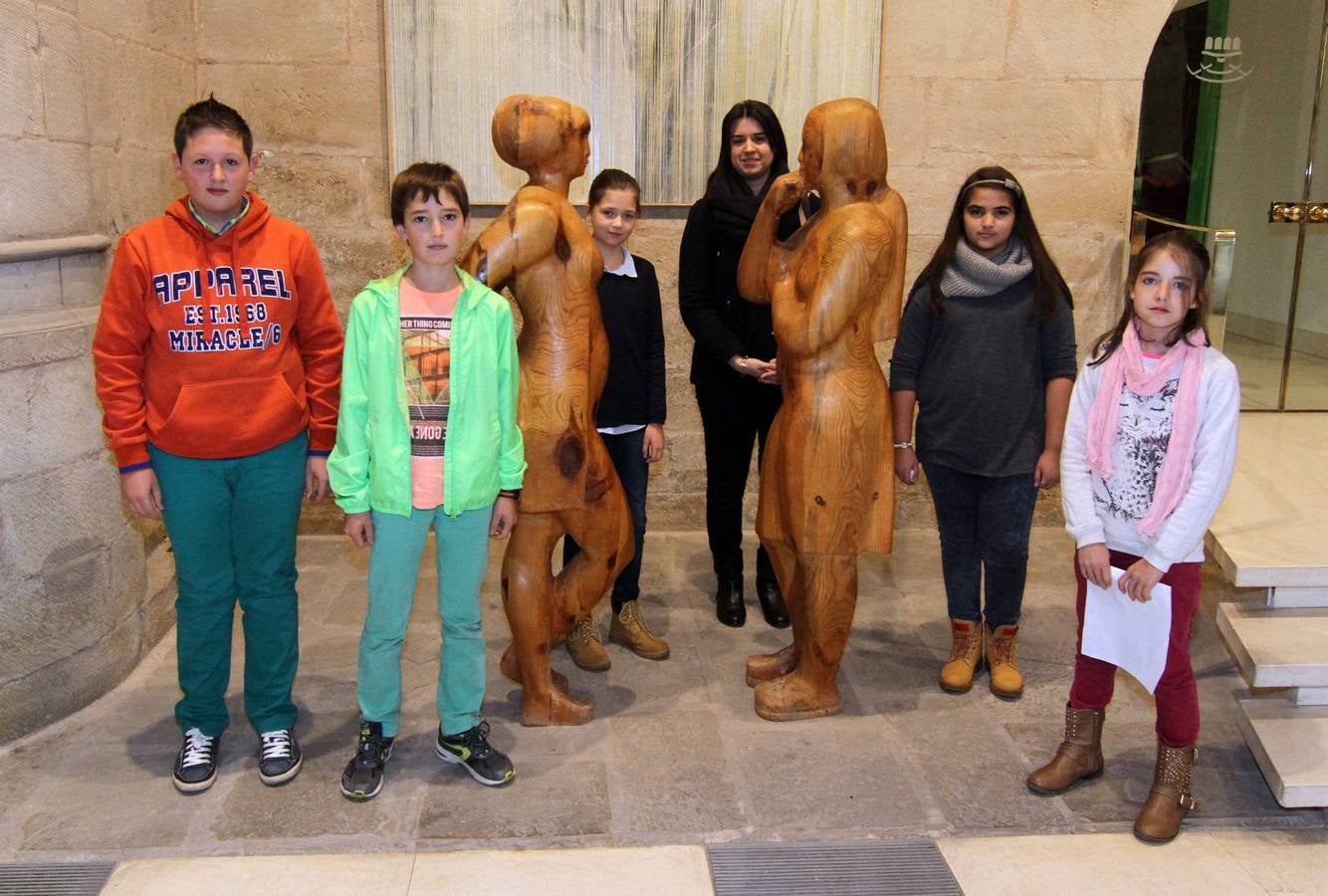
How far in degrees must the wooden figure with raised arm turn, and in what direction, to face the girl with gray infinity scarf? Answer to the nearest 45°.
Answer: approximately 135° to its right

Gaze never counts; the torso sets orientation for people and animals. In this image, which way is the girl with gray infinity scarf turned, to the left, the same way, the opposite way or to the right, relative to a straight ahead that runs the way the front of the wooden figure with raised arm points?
to the left

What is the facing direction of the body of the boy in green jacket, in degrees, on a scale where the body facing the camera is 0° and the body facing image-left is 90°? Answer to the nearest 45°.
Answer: approximately 0°

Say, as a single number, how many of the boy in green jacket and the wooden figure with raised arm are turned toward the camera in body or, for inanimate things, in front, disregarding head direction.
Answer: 1

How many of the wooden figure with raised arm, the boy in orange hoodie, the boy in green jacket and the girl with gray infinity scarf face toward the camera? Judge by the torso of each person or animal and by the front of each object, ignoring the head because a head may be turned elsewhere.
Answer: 3

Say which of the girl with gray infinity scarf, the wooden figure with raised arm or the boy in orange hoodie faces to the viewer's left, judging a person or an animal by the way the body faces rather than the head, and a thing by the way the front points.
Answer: the wooden figure with raised arm

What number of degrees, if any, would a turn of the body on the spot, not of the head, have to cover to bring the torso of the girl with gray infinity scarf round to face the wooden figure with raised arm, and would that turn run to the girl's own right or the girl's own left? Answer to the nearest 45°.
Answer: approximately 45° to the girl's own right

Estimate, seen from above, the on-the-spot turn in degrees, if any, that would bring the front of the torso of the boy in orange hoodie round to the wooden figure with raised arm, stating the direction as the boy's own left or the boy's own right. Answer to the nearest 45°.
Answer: approximately 90° to the boy's own left

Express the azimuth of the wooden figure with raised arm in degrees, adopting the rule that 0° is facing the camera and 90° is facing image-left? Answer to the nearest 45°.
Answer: approximately 90°
